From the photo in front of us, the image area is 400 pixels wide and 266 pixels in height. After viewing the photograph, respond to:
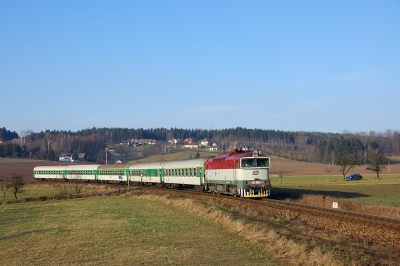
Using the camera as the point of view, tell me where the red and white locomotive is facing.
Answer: facing the viewer and to the right of the viewer
